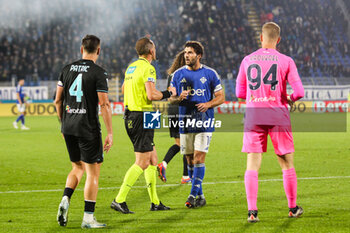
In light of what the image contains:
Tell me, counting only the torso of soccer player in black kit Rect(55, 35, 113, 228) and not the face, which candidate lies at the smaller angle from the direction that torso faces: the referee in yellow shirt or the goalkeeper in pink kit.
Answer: the referee in yellow shirt

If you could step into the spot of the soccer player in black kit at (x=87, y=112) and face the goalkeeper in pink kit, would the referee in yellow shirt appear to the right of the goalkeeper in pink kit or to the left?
left

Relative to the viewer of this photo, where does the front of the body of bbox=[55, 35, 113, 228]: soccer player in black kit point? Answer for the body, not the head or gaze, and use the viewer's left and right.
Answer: facing away from the viewer and to the right of the viewer

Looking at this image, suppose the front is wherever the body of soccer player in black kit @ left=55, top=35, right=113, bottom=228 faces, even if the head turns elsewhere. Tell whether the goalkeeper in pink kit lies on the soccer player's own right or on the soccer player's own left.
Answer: on the soccer player's own right

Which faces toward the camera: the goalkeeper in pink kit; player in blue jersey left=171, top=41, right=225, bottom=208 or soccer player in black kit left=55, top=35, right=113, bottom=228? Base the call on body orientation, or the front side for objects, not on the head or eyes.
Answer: the player in blue jersey

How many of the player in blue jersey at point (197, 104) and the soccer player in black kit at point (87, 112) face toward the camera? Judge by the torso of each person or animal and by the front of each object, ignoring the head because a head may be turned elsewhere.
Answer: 1

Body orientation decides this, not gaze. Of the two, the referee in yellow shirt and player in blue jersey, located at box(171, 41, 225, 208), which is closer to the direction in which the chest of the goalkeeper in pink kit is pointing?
the player in blue jersey

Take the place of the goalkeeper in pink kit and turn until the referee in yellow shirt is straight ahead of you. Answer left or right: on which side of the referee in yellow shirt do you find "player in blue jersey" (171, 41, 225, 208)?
right

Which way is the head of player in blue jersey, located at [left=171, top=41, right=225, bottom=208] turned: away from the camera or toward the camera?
toward the camera

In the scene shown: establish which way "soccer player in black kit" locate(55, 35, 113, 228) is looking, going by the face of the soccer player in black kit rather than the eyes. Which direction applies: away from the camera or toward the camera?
away from the camera

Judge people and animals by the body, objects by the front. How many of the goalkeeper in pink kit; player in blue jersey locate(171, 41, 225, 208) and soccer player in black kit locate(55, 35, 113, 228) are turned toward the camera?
1

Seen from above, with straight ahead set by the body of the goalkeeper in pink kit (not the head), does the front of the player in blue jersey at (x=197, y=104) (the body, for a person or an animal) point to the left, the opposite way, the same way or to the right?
the opposite way

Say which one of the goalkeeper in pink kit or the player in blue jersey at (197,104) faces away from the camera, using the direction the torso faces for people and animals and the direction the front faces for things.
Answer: the goalkeeper in pink kit

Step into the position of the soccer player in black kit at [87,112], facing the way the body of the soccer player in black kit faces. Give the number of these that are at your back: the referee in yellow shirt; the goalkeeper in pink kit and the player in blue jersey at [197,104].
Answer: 0

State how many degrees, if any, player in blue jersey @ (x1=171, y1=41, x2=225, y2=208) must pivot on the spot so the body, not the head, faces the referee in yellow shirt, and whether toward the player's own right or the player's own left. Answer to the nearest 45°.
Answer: approximately 45° to the player's own right

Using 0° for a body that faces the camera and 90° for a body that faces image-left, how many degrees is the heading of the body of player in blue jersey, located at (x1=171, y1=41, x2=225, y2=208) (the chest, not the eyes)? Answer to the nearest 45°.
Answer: approximately 0°

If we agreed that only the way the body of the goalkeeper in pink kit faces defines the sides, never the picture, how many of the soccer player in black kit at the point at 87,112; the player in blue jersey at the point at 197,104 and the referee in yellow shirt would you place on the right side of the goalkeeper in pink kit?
0

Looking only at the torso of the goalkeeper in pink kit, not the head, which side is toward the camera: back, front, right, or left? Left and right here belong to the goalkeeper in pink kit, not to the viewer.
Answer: back

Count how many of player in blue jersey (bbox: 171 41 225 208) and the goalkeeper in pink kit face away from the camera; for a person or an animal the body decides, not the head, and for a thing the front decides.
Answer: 1
